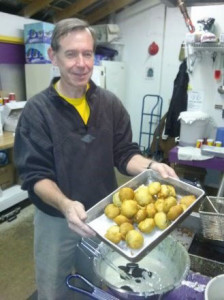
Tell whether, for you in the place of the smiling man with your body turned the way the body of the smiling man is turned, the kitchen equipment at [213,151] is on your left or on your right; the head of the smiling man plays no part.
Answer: on your left

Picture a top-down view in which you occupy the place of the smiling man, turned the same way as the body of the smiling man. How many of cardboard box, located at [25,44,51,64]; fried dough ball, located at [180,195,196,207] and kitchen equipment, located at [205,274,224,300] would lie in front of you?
2

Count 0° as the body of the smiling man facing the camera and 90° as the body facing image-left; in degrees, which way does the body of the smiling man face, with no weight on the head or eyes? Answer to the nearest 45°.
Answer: approximately 315°

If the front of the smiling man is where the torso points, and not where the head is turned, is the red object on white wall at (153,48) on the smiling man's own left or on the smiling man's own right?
on the smiling man's own left
